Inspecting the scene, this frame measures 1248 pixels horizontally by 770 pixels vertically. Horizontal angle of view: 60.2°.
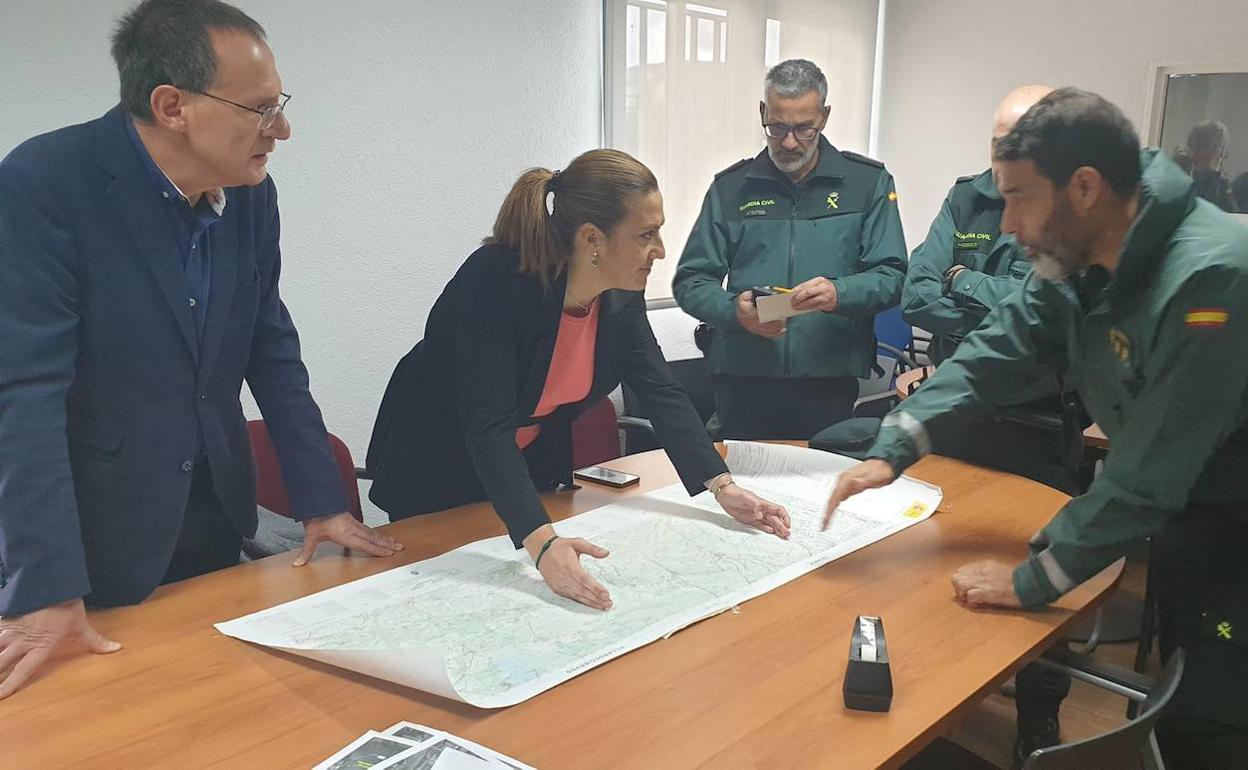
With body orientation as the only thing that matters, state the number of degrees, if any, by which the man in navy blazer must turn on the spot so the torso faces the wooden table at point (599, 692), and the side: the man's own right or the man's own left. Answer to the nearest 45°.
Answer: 0° — they already face it

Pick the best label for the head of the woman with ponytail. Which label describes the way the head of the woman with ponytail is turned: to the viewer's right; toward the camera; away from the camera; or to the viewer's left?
to the viewer's right

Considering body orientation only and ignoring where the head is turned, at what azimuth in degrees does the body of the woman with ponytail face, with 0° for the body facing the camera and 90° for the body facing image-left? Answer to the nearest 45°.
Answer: approximately 315°

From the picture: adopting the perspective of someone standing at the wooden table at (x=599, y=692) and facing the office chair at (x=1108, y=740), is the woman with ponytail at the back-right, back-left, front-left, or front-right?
back-left

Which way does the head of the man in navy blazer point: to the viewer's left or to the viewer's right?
to the viewer's right

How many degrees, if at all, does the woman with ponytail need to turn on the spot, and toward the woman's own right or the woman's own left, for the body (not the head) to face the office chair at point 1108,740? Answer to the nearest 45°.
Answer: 0° — they already face it

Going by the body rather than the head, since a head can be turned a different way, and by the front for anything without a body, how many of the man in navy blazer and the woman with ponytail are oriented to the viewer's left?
0

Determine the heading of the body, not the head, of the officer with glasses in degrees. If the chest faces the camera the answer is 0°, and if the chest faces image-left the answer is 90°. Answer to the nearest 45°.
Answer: approximately 0°

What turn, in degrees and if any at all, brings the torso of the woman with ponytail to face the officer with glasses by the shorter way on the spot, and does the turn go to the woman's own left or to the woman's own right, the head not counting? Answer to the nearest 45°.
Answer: approximately 90° to the woman's own left

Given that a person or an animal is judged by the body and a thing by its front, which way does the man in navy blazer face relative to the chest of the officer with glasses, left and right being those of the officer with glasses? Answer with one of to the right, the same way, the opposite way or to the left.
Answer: to the left

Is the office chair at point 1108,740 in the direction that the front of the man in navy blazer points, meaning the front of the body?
yes

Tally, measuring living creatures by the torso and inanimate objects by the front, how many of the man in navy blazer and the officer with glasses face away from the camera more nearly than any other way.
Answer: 0
